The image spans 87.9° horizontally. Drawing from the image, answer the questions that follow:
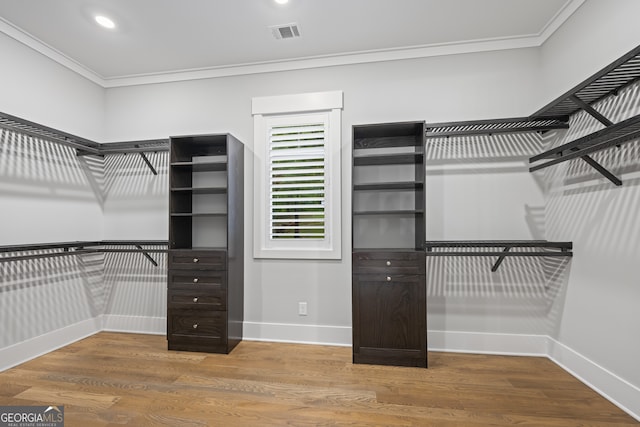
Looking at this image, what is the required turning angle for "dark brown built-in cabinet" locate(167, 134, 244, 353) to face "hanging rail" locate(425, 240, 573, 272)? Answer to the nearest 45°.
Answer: approximately 45° to its left

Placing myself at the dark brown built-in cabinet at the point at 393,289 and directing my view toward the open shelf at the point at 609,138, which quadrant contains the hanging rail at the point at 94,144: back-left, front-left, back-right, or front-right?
back-right

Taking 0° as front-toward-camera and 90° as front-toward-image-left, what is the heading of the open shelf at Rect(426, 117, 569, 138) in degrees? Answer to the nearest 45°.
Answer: approximately 0°

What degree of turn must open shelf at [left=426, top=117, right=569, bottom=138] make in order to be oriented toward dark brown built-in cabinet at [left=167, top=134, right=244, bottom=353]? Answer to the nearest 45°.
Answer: approximately 45° to its right

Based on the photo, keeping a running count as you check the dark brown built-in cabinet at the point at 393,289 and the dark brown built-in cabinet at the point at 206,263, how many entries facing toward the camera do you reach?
2

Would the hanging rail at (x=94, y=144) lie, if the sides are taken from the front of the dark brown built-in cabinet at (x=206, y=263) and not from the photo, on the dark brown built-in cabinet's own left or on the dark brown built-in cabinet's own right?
on the dark brown built-in cabinet's own right

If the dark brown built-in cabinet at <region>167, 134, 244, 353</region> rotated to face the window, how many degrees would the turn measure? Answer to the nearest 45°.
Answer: approximately 90° to its left

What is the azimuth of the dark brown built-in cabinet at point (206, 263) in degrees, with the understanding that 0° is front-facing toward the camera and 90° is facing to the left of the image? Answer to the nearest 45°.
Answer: approximately 0°
